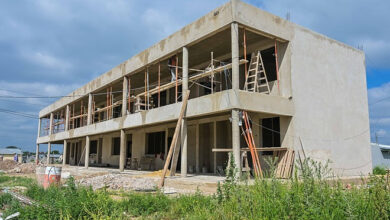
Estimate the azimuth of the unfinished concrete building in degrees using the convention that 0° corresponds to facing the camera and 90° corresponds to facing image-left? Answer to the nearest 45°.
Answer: approximately 45°

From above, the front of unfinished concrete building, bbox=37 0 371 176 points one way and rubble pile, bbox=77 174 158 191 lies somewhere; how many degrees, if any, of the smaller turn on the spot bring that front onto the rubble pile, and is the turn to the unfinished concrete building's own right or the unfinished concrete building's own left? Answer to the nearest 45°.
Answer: approximately 45° to the unfinished concrete building's own left

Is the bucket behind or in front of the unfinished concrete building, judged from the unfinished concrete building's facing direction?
in front

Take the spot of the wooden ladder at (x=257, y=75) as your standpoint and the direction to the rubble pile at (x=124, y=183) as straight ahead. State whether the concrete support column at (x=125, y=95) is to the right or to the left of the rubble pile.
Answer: right
